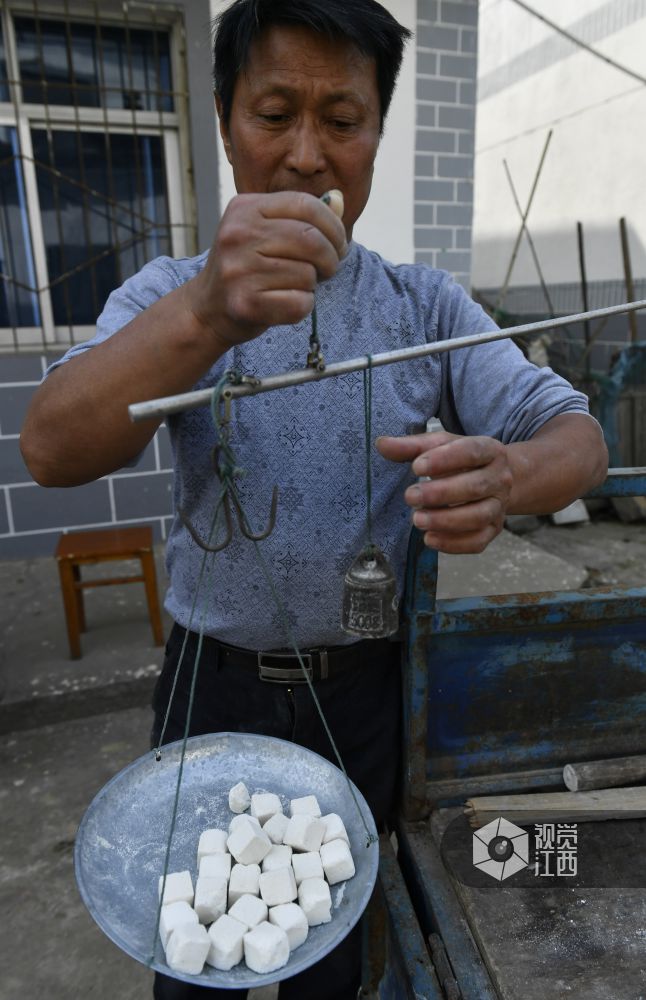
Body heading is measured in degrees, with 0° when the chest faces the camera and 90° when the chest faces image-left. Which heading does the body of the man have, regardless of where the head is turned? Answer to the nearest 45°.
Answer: approximately 0°

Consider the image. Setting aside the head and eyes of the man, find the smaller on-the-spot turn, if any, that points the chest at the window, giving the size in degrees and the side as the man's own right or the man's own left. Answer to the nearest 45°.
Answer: approximately 180°

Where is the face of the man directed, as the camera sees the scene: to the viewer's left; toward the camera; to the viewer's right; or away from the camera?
toward the camera

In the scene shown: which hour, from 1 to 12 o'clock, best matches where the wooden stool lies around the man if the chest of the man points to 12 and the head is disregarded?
The wooden stool is roughly at 5 o'clock from the man.
